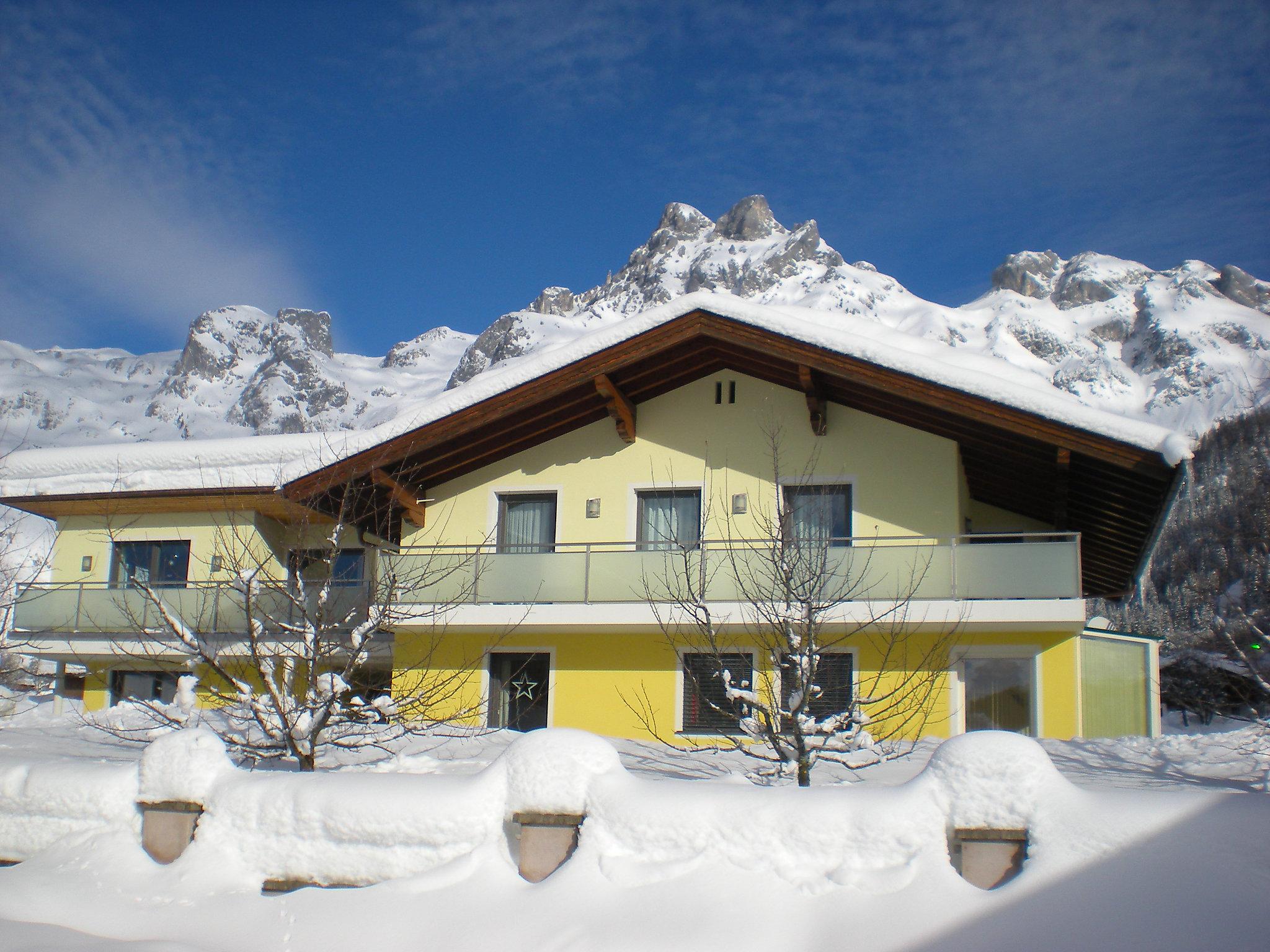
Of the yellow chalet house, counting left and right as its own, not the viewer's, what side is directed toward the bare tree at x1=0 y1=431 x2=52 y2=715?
right

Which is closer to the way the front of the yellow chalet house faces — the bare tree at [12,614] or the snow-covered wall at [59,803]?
the snow-covered wall

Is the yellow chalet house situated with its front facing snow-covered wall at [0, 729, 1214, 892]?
yes

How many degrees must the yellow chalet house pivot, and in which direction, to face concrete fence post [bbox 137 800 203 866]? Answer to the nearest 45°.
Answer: approximately 45° to its right

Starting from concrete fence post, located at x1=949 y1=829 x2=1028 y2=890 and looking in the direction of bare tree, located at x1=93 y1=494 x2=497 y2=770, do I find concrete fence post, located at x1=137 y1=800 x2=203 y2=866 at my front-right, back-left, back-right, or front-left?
front-left

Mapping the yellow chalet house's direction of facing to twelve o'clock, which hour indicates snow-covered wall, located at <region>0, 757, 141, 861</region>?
The snow-covered wall is roughly at 1 o'clock from the yellow chalet house.

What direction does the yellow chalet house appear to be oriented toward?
toward the camera

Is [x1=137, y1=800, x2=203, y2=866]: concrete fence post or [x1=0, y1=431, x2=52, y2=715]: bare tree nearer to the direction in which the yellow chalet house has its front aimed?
the concrete fence post

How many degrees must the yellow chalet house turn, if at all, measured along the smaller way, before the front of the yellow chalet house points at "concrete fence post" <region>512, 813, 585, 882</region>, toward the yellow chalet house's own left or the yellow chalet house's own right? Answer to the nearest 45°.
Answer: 0° — it already faces it

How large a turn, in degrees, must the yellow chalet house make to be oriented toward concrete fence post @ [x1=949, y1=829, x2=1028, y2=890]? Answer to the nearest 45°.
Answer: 0° — it already faces it
